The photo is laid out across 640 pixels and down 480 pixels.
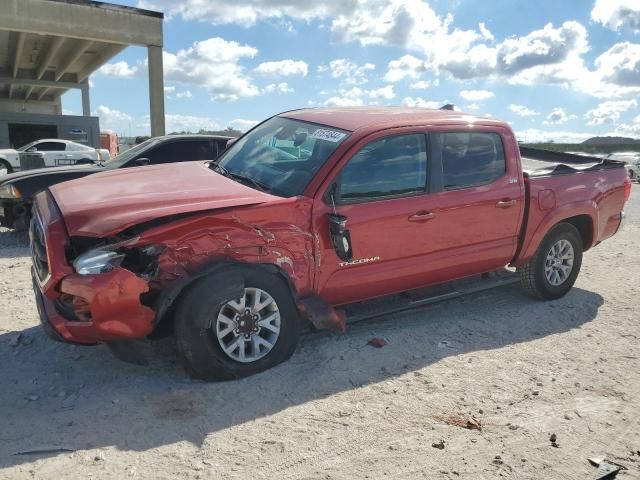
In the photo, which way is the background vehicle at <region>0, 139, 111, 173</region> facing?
to the viewer's left

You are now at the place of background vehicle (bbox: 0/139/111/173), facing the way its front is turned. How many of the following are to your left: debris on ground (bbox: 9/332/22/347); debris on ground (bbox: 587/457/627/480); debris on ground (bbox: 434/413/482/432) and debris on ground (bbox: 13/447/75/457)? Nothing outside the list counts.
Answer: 4

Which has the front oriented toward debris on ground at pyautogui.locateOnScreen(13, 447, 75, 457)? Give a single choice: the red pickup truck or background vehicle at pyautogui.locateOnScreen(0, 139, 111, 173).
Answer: the red pickup truck

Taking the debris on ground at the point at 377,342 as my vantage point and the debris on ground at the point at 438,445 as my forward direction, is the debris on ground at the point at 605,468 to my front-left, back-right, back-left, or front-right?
front-left

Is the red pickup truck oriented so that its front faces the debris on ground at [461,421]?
no

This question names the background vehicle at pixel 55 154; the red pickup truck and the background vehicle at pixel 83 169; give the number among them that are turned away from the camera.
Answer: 0

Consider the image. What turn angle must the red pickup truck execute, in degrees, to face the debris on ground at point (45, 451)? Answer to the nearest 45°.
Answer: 0° — it already faces it

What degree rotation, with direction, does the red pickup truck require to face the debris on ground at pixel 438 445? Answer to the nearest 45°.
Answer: approximately 90° to its left

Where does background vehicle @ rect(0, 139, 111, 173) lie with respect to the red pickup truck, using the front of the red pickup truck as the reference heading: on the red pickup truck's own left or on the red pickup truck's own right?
on the red pickup truck's own right

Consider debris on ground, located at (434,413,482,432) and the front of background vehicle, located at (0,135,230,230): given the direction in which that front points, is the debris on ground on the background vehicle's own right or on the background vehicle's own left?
on the background vehicle's own left

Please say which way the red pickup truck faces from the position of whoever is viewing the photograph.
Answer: facing the viewer and to the left of the viewer

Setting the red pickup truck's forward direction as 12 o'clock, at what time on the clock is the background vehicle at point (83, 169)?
The background vehicle is roughly at 3 o'clock from the red pickup truck.

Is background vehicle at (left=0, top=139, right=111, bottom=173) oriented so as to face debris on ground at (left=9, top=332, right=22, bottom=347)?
no

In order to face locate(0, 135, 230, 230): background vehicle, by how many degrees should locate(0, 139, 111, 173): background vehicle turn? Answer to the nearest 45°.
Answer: approximately 90° to its left

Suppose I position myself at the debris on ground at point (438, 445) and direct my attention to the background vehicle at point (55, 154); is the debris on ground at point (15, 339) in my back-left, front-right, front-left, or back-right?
front-left
